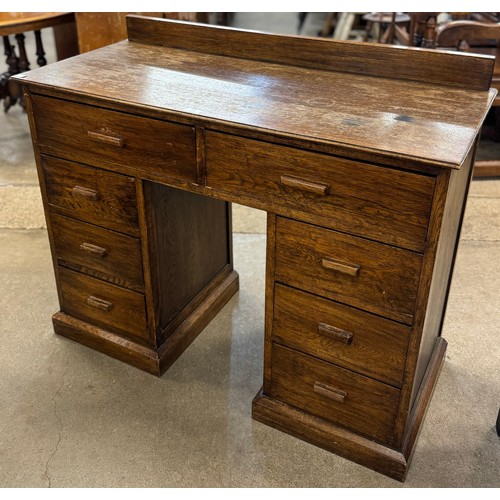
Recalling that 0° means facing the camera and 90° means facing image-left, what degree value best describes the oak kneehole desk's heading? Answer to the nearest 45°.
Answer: approximately 45°

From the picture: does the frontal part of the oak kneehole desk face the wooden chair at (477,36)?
no

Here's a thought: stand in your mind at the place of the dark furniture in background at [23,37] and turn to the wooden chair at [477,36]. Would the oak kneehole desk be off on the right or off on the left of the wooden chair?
right

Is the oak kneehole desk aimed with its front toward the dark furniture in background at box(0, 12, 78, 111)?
no
